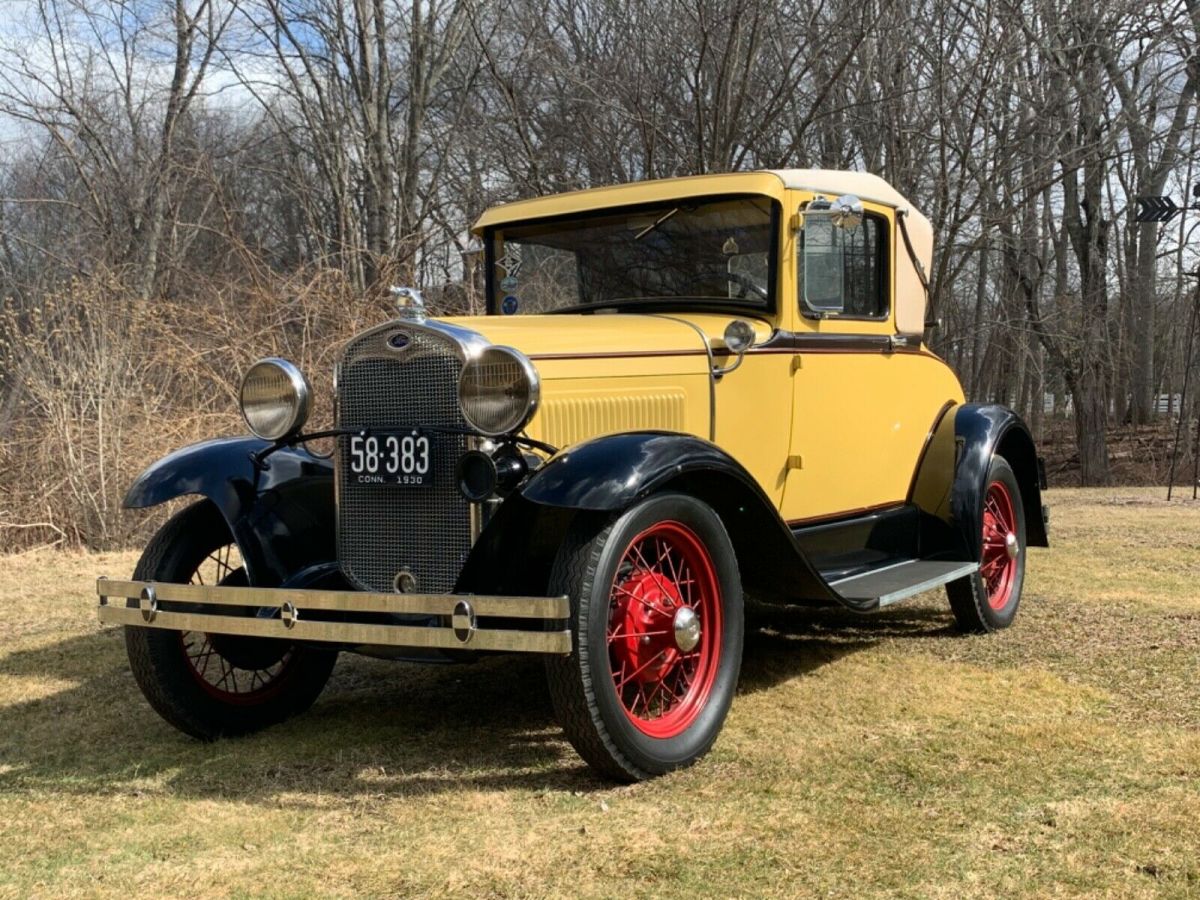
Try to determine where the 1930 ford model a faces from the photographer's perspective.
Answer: facing the viewer and to the left of the viewer

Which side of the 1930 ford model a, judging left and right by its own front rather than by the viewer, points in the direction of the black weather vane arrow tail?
back
